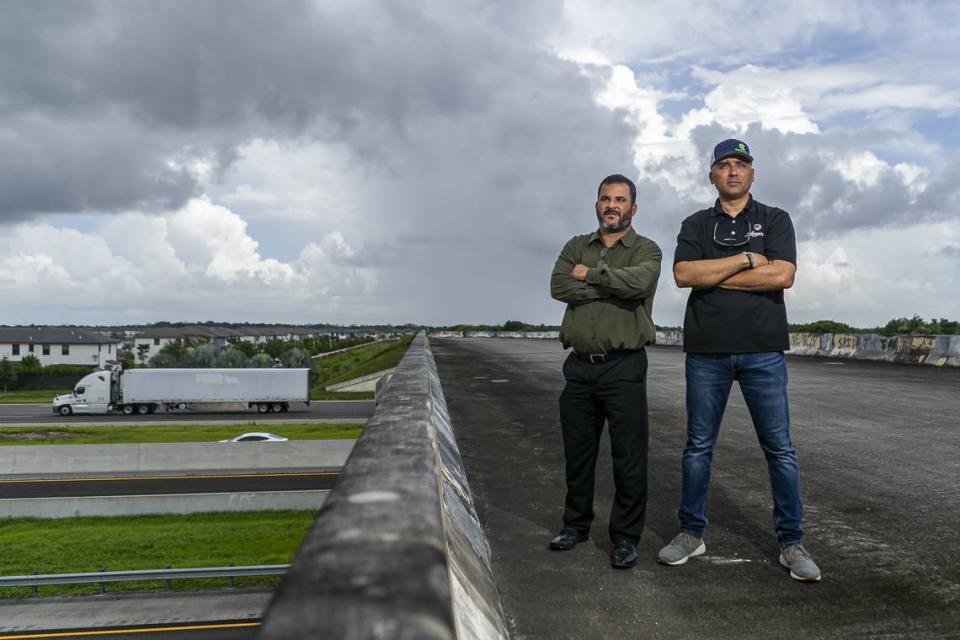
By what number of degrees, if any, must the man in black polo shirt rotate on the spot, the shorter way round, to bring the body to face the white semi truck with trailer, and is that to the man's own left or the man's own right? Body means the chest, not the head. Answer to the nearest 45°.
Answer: approximately 135° to the man's own right

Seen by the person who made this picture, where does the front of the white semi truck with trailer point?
facing to the left of the viewer

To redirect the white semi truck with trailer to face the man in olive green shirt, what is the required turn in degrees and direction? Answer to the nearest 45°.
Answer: approximately 90° to its left
